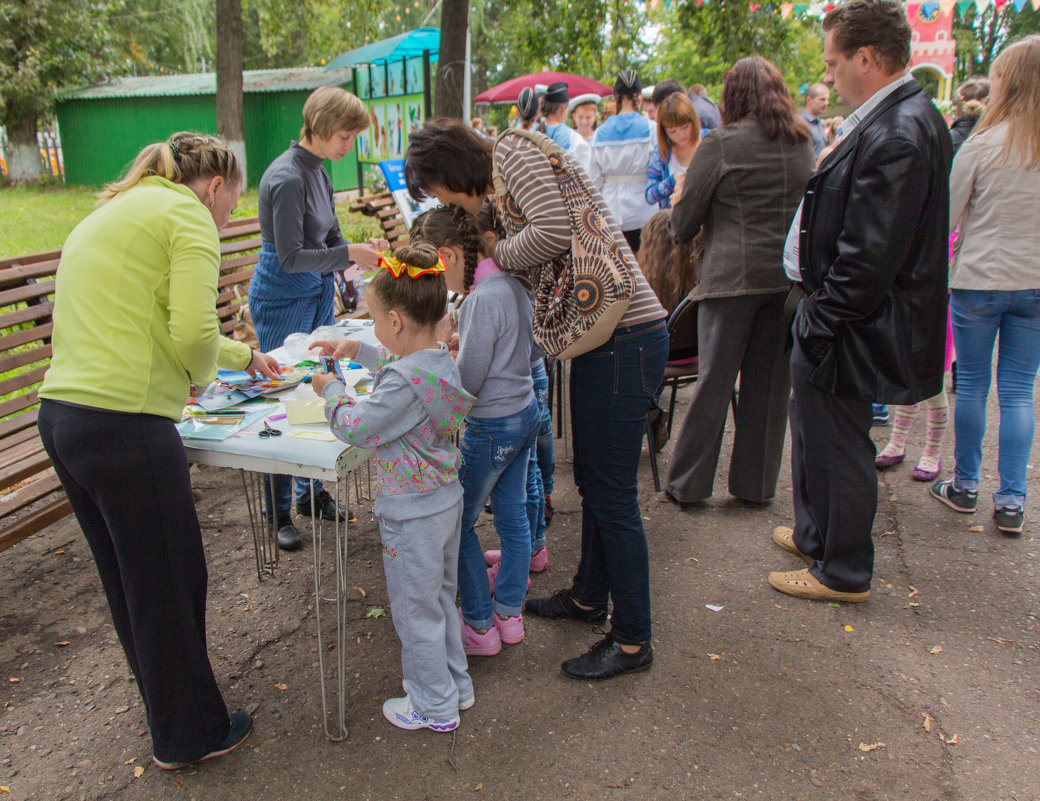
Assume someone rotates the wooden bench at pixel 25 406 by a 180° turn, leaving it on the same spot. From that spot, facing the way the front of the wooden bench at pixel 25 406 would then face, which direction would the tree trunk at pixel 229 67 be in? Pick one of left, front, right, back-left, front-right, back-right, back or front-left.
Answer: front-right

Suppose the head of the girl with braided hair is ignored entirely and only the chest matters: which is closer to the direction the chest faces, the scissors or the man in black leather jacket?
the scissors

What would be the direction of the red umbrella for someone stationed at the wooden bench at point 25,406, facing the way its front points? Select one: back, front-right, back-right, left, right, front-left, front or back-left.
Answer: left

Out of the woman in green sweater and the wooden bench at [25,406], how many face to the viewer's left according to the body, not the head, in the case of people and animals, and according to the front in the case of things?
0

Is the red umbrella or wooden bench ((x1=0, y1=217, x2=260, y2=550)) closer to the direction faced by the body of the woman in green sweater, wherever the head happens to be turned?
the red umbrella

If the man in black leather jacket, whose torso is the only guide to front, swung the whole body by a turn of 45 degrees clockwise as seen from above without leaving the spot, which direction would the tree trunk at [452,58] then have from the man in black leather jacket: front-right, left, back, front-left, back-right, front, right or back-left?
front

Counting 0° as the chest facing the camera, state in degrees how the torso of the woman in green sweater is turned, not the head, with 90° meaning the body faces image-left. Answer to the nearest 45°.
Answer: approximately 225°

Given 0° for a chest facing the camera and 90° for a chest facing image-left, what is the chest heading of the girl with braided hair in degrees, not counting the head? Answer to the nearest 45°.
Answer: approximately 135°

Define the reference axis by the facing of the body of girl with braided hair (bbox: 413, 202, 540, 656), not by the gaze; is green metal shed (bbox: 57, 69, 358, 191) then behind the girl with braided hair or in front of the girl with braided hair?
in front

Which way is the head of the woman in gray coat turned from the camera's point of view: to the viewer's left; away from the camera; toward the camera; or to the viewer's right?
away from the camera

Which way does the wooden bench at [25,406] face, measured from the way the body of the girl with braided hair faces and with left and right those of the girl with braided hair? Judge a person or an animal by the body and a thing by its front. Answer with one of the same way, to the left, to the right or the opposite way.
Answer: the opposite way

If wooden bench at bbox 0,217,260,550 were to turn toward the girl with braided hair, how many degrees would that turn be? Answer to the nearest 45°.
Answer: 0° — it already faces them

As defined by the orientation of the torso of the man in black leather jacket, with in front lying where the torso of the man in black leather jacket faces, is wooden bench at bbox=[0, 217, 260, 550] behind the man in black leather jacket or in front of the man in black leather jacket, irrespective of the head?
in front

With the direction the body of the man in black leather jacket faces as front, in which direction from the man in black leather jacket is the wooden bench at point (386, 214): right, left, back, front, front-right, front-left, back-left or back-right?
front-right
